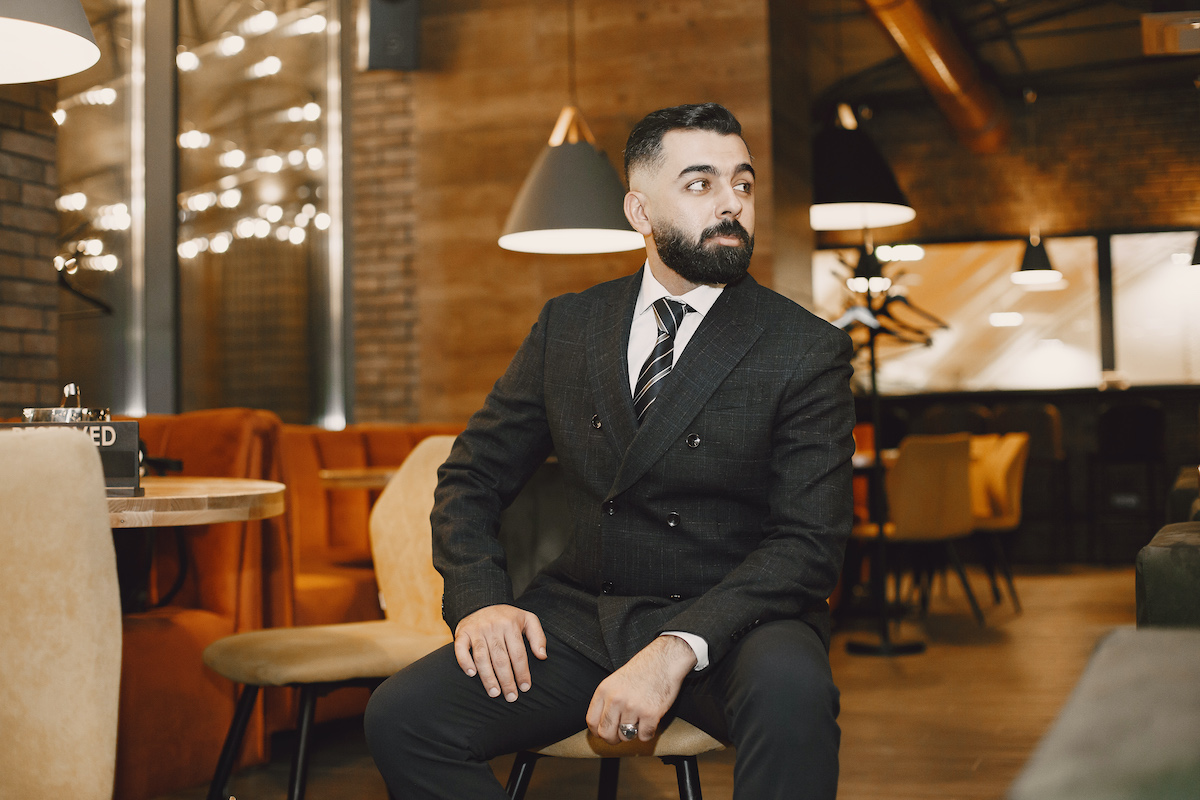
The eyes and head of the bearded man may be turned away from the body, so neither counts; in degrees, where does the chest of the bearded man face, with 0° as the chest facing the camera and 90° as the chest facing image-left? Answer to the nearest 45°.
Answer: approximately 0°

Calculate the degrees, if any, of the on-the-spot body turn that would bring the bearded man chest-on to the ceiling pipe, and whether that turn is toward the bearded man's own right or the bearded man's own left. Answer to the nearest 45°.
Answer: approximately 180°

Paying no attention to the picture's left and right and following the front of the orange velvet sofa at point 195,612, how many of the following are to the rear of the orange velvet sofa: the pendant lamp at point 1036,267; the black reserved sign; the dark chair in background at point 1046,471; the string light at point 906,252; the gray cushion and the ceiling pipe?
4

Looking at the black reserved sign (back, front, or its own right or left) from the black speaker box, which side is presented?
back

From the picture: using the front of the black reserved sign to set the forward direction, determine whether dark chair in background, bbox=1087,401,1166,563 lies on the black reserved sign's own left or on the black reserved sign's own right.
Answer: on the black reserved sign's own left

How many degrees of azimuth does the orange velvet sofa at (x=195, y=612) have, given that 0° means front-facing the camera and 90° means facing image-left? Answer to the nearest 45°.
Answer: approximately 45°

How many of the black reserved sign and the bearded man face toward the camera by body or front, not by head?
2

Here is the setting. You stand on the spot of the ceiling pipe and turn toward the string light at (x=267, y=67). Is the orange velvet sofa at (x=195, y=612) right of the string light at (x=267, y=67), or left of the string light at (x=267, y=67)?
left

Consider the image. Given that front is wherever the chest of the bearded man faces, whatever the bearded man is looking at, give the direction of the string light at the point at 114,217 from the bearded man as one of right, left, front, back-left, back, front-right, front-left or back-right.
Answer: back-right

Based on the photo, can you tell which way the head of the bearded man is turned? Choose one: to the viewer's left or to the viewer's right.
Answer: to the viewer's right

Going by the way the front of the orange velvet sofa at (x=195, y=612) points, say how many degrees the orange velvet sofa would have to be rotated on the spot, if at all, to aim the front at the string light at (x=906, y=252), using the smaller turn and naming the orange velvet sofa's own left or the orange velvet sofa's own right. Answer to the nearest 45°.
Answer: approximately 180°

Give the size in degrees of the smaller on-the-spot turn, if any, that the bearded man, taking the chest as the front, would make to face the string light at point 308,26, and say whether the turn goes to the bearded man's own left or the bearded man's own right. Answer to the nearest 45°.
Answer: approximately 180°
